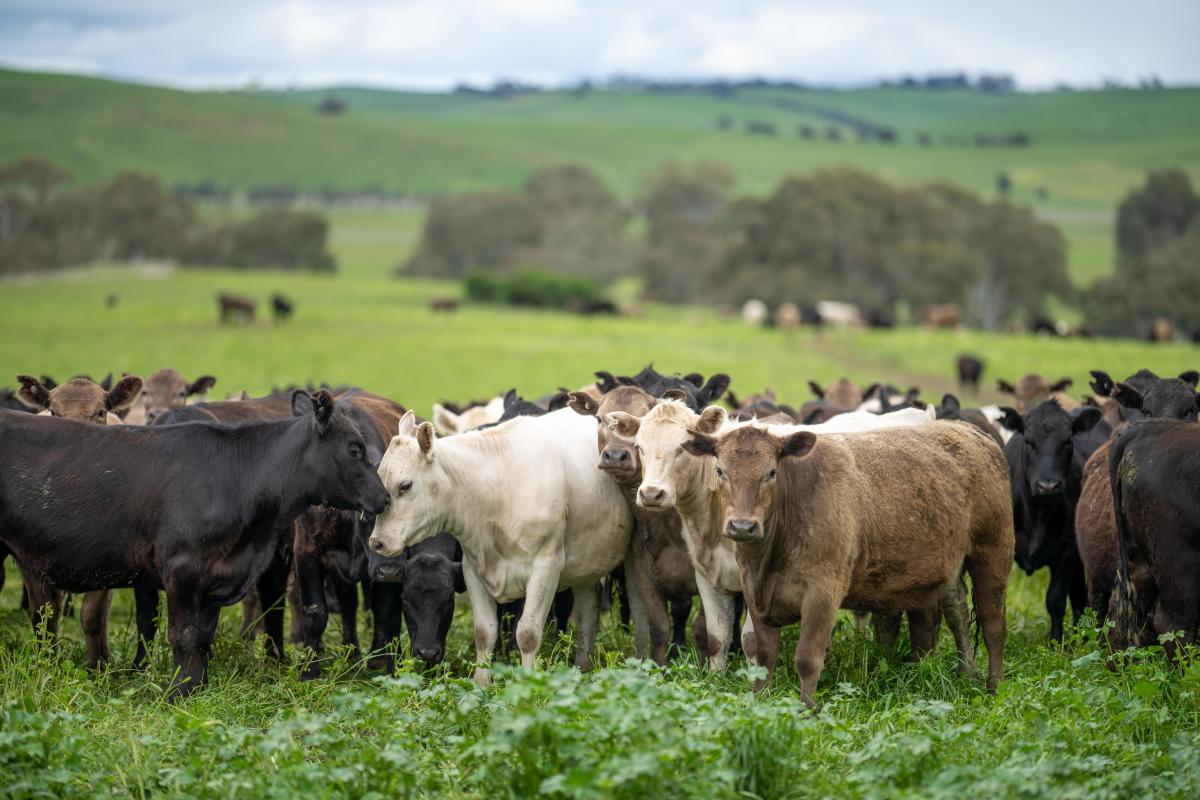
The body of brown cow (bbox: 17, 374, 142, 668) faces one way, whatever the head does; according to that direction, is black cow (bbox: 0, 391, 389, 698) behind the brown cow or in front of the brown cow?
in front

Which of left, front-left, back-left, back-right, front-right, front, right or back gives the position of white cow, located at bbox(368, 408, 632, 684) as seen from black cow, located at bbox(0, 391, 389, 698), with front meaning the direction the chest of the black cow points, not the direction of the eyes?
front

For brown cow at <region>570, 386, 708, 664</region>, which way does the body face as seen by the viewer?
toward the camera

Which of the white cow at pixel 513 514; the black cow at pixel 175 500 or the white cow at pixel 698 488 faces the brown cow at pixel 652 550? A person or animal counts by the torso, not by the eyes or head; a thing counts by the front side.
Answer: the black cow

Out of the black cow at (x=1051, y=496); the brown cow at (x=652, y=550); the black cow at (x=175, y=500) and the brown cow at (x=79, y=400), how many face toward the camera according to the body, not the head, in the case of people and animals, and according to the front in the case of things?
3

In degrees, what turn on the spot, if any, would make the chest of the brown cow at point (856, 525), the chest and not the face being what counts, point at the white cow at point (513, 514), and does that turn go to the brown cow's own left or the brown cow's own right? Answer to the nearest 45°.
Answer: approximately 45° to the brown cow's own right

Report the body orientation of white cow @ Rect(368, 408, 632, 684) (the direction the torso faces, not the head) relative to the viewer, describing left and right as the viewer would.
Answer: facing the viewer and to the left of the viewer

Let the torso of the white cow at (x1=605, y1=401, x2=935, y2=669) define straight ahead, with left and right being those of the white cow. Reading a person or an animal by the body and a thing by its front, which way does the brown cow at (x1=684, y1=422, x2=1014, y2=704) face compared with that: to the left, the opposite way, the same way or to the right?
the same way

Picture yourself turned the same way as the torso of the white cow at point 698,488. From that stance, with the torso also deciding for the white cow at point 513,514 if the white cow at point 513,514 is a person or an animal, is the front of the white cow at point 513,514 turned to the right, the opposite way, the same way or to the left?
the same way

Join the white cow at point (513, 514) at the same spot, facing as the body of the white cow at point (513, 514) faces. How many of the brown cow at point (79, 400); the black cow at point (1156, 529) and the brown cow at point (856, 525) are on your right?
1

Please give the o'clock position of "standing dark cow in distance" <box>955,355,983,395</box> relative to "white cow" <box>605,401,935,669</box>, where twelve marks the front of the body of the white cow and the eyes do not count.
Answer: The standing dark cow in distance is roughly at 5 o'clock from the white cow.

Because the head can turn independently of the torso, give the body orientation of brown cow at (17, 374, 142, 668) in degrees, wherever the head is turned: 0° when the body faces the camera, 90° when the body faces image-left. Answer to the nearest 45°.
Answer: approximately 0°

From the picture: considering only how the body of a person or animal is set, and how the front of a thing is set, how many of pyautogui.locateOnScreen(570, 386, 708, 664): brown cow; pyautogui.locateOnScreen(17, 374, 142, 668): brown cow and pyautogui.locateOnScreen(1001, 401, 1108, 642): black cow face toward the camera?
3

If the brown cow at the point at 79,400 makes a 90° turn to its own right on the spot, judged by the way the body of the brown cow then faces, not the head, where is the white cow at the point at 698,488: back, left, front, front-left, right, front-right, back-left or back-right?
back-left
